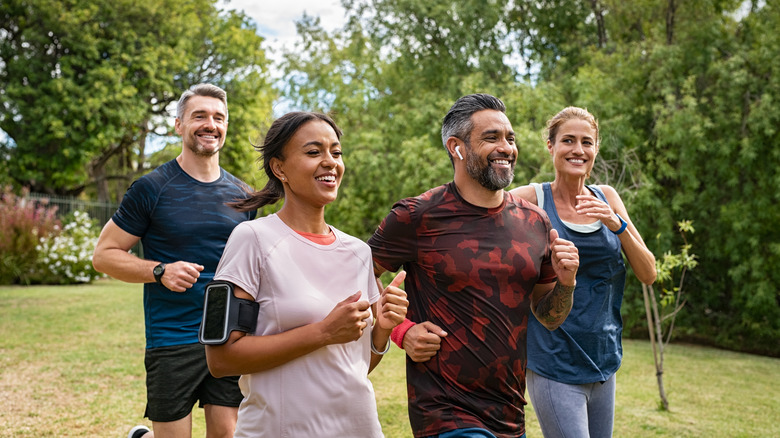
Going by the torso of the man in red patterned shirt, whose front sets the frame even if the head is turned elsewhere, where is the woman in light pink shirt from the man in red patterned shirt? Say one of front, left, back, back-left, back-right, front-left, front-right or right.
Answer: right

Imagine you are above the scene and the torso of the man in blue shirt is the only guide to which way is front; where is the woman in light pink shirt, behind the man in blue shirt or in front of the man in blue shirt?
in front

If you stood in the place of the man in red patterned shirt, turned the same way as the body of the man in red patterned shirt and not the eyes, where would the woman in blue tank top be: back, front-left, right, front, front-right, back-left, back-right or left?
left

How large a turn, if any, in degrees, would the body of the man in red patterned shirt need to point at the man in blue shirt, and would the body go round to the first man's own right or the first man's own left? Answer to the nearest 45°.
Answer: approximately 180°

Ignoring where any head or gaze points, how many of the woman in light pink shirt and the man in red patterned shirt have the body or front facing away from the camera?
0

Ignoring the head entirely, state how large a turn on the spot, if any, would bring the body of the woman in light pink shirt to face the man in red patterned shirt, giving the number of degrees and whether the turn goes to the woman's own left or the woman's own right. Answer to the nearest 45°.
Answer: approximately 90° to the woman's own left

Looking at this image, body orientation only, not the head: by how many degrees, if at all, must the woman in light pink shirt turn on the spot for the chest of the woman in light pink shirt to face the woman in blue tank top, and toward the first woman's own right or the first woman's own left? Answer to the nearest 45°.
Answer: approximately 90° to the first woman's own left

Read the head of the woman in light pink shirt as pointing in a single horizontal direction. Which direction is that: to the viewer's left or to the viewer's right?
to the viewer's right

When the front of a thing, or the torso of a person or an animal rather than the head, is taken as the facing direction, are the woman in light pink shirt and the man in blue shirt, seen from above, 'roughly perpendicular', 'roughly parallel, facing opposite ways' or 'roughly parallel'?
roughly parallel

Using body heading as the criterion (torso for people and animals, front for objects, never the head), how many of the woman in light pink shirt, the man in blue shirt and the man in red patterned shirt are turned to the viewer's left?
0

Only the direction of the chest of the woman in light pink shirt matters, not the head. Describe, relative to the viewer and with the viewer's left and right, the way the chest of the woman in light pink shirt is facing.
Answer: facing the viewer and to the right of the viewer

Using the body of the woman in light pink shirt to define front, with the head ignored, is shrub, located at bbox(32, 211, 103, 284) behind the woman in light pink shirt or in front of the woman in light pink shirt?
behind
